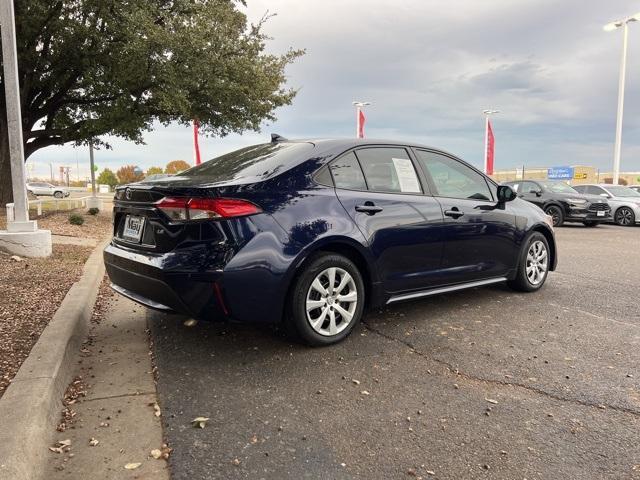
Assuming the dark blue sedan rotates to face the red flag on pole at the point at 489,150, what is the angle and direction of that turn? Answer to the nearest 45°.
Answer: approximately 45° to its left

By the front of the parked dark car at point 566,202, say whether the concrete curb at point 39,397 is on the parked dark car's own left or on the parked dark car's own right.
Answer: on the parked dark car's own right

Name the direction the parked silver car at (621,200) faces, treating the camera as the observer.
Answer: facing the viewer and to the right of the viewer

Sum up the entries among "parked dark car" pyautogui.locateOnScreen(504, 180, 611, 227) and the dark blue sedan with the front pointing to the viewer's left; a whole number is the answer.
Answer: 0

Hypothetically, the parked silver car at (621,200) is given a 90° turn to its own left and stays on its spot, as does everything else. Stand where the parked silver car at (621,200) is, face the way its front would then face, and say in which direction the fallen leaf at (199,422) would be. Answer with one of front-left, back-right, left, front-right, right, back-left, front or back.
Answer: back-right

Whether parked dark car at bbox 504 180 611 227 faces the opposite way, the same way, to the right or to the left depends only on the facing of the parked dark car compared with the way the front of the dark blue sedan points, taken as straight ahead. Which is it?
to the right

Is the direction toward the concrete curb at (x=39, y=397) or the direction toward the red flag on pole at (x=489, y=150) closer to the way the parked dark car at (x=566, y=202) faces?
the concrete curb

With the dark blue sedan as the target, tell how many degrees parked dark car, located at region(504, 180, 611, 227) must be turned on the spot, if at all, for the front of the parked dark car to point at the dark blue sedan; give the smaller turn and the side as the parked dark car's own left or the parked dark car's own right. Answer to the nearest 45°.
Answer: approximately 45° to the parked dark car's own right

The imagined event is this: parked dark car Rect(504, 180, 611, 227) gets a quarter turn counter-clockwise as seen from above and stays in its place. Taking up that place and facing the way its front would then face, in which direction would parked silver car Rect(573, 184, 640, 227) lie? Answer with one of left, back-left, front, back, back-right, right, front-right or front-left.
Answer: front

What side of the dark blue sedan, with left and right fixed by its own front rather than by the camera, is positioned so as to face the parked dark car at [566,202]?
front

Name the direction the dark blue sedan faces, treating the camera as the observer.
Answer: facing away from the viewer and to the right of the viewer

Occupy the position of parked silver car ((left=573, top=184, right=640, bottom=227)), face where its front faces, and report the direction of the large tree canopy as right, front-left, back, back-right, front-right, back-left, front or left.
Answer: right

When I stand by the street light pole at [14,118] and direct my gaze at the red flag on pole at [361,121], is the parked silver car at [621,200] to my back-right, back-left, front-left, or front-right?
front-right

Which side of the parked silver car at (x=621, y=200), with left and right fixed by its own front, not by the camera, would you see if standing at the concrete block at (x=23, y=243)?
right

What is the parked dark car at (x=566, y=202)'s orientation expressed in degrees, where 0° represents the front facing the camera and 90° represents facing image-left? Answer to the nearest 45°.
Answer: approximately 315°
